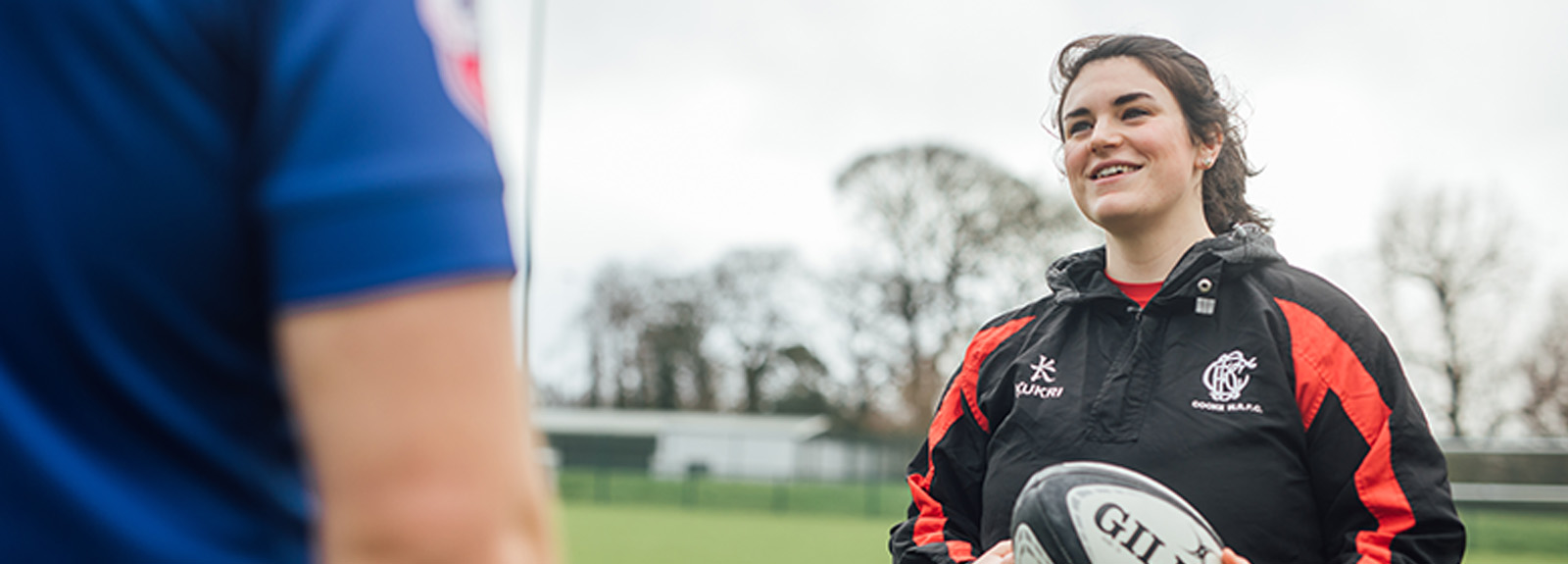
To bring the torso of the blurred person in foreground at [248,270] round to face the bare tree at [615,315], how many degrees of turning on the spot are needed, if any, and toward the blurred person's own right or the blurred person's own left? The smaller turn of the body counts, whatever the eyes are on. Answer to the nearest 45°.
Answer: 0° — they already face it

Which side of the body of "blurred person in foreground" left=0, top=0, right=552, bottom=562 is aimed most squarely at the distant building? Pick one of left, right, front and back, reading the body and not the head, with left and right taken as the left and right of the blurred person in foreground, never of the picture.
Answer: front

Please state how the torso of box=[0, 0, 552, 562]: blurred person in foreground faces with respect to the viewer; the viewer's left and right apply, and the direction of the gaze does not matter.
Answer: facing away from the viewer

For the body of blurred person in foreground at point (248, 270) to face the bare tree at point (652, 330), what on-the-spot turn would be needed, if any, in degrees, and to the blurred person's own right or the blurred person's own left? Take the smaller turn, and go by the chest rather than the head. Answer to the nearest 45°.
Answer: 0° — they already face it

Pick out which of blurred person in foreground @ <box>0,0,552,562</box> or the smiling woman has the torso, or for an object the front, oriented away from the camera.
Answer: the blurred person in foreground

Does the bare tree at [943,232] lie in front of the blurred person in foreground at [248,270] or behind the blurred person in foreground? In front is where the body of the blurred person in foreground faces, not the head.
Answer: in front

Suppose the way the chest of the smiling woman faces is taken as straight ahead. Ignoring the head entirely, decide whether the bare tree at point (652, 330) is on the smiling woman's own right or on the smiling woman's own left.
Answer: on the smiling woman's own right

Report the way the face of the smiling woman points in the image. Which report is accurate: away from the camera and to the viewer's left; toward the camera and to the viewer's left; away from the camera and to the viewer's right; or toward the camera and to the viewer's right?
toward the camera and to the viewer's left

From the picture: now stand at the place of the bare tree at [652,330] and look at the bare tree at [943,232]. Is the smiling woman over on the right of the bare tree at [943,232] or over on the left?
right

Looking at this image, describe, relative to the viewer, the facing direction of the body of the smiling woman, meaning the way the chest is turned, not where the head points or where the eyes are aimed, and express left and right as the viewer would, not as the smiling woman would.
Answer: facing the viewer and to the left of the viewer
